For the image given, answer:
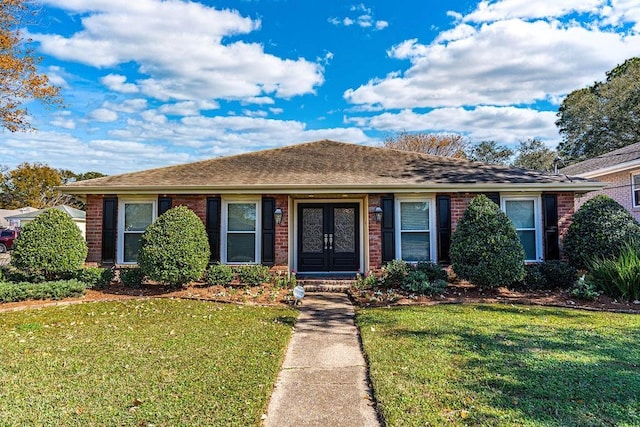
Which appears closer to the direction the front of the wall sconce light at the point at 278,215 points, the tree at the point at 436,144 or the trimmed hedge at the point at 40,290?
the trimmed hedge

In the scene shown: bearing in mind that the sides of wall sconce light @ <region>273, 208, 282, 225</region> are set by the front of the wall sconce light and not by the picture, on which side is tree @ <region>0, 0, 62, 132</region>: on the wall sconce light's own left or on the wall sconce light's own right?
on the wall sconce light's own right

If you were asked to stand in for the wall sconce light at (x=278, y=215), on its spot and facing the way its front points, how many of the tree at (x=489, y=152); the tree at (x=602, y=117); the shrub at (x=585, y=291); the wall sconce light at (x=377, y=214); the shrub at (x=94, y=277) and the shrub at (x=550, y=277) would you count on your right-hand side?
1

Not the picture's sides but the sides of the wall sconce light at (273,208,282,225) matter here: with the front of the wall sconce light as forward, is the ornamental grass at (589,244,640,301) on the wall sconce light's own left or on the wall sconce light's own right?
on the wall sconce light's own left

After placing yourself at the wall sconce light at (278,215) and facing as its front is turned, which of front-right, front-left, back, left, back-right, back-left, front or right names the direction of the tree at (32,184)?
back-right

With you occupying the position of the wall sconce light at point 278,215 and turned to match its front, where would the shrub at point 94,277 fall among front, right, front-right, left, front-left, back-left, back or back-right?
right

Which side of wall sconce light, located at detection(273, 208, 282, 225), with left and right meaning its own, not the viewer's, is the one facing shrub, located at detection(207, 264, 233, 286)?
right

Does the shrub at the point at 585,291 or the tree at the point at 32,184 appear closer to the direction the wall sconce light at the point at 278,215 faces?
the shrub

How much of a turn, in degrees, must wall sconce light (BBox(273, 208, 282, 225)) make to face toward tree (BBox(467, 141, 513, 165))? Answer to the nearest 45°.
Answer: approximately 135° to its left

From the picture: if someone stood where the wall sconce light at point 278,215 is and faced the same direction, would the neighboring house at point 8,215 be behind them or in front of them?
behind

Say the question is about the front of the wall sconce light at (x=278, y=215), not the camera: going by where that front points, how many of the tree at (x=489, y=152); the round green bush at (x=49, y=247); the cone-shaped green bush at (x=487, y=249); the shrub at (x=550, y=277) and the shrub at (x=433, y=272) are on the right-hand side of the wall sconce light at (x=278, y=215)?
1

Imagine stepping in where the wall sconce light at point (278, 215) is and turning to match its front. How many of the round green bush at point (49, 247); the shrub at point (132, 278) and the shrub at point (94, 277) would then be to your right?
3

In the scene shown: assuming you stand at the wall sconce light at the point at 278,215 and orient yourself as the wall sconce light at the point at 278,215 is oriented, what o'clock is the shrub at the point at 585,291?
The shrub is roughly at 10 o'clock from the wall sconce light.
